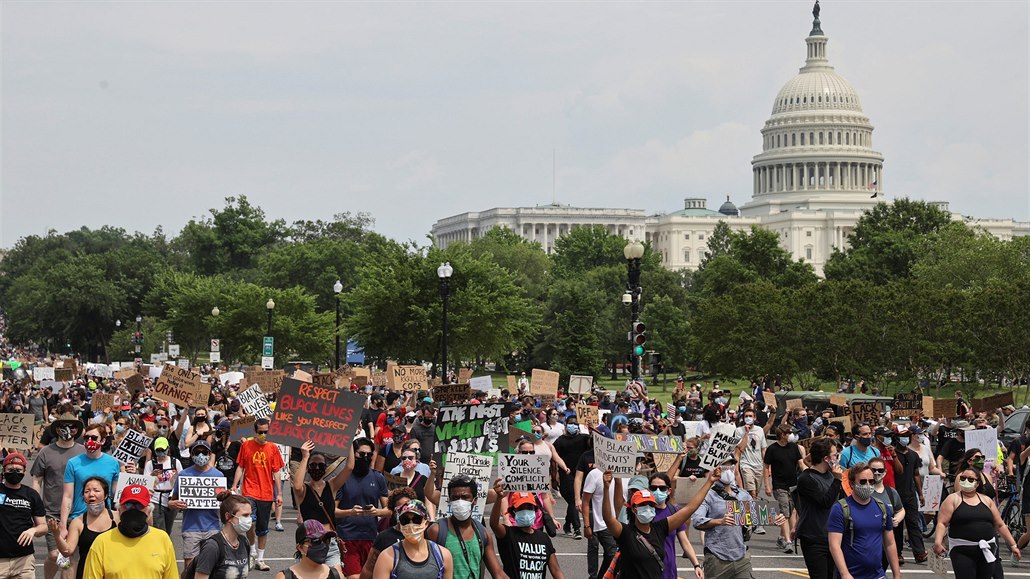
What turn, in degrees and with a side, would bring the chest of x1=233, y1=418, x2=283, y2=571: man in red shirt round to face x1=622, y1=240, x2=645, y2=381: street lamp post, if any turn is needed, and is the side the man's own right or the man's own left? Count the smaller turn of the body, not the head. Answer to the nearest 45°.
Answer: approximately 135° to the man's own left

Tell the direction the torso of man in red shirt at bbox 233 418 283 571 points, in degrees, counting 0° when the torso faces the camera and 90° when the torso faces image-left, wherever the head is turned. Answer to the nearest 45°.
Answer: approximately 0°
